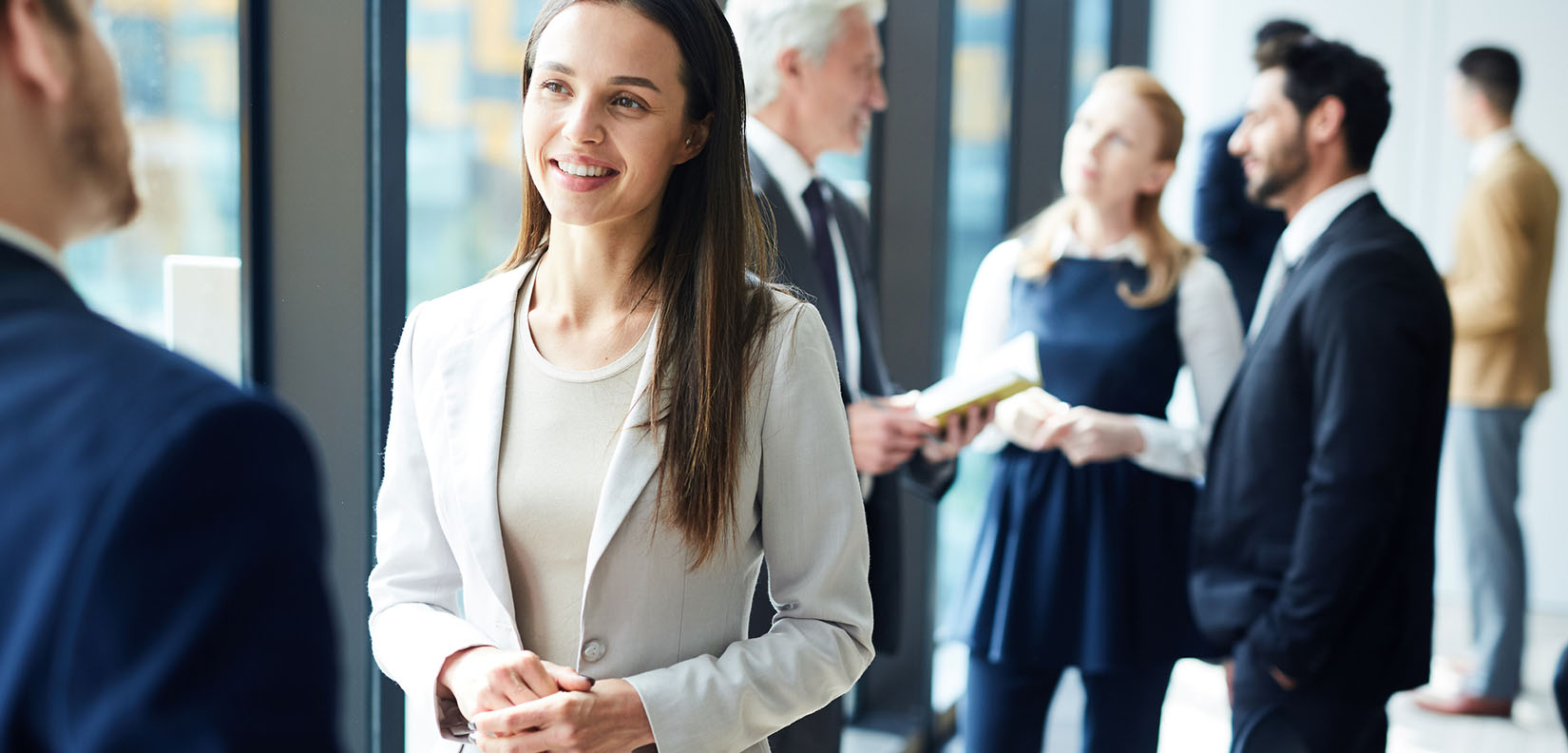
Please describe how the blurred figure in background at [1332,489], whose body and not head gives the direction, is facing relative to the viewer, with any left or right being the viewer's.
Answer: facing to the left of the viewer

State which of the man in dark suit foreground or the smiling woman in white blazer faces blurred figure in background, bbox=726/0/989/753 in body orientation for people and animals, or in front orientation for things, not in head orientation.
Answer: the man in dark suit foreground

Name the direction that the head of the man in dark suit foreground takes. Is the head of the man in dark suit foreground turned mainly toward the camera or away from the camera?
away from the camera

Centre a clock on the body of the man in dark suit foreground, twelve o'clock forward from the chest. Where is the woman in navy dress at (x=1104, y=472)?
The woman in navy dress is roughly at 12 o'clock from the man in dark suit foreground.

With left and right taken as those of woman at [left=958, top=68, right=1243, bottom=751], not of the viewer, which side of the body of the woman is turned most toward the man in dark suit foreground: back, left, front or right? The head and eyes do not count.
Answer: front

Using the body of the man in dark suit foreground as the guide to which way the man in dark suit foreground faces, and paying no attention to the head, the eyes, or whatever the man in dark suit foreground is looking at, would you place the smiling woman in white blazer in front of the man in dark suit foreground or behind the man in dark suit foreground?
in front

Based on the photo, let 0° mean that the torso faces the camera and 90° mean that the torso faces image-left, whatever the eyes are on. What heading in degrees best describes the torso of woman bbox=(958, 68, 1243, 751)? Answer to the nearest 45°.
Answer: approximately 0°

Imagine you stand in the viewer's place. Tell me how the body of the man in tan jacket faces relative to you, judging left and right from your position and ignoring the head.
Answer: facing to the left of the viewer

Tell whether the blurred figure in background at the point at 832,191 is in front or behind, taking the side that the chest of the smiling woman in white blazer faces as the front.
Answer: behind

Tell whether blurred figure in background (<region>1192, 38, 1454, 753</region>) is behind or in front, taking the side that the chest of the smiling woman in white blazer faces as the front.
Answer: behind

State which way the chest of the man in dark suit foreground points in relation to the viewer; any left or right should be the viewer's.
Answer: facing away from the viewer and to the right of the viewer
